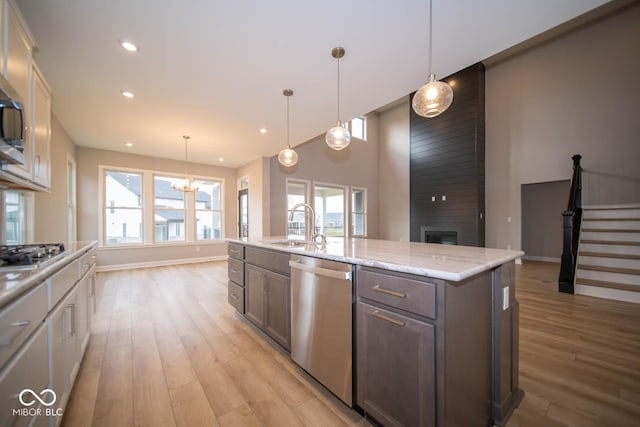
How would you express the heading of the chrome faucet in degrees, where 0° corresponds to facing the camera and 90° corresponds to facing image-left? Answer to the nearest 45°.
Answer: approximately 45°

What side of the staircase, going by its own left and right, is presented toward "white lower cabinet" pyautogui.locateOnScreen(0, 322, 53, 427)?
front

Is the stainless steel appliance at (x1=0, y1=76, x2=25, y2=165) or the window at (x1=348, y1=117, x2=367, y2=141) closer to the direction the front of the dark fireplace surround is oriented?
the stainless steel appliance

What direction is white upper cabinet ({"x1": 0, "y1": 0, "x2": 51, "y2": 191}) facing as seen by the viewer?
to the viewer's right

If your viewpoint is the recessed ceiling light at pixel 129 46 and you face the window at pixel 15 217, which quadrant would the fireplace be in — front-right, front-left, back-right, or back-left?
back-right

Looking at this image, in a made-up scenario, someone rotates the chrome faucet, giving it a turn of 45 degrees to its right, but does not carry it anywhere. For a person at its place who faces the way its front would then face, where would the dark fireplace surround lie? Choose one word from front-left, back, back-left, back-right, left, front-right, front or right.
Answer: back-right

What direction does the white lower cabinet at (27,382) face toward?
to the viewer's right

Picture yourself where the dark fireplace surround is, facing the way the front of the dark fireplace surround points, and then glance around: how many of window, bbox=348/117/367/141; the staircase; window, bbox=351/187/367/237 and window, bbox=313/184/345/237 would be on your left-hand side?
1

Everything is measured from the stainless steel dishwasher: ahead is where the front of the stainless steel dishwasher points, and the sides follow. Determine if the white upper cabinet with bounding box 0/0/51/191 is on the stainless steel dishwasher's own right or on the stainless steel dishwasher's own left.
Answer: on the stainless steel dishwasher's own right

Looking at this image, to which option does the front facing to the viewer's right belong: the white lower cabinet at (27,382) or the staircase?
the white lower cabinet

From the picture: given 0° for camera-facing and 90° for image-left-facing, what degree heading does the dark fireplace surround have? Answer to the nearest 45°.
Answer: approximately 45°

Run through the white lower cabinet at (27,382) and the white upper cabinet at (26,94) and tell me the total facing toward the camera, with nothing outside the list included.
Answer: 0

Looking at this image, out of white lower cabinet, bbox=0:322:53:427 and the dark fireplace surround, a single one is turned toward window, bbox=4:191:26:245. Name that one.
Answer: the dark fireplace surround
